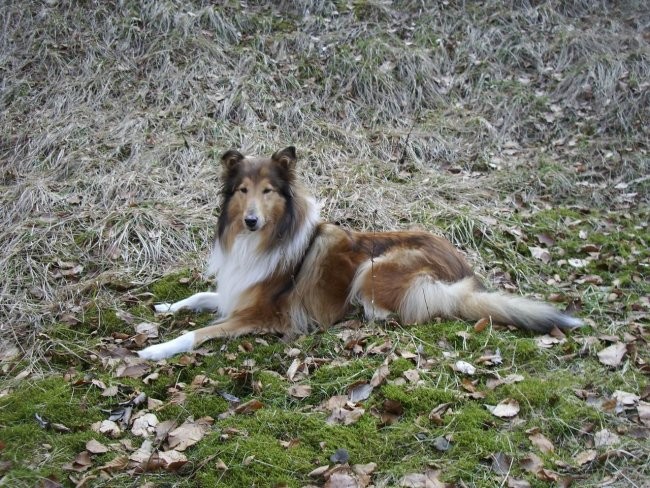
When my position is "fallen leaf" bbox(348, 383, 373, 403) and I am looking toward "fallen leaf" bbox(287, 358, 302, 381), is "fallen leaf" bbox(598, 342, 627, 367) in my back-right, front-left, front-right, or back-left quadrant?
back-right

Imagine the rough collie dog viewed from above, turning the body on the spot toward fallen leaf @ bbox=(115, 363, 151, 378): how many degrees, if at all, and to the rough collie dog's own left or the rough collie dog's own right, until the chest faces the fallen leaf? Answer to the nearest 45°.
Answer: approximately 45° to the rough collie dog's own left

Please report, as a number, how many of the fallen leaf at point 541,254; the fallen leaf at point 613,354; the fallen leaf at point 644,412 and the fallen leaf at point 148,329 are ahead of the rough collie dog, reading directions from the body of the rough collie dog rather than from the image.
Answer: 1

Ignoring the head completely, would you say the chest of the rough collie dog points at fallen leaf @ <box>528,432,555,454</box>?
no

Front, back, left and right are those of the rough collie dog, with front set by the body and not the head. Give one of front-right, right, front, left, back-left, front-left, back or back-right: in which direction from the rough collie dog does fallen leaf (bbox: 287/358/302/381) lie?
left

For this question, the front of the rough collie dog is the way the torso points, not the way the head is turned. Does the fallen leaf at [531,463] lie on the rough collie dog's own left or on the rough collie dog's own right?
on the rough collie dog's own left

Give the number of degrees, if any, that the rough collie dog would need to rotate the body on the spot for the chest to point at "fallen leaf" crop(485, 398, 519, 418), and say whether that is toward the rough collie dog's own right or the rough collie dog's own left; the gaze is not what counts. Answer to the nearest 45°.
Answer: approximately 135° to the rough collie dog's own left

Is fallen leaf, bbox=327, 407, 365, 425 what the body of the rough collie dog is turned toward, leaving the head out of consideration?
no

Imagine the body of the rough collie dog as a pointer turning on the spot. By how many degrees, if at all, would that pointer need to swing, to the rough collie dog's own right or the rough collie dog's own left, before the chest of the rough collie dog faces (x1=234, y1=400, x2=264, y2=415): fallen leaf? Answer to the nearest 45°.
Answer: approximately 90° to the rough collie dog's own left

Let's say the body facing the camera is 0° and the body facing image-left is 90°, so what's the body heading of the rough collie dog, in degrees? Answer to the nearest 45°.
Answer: approximately 90°

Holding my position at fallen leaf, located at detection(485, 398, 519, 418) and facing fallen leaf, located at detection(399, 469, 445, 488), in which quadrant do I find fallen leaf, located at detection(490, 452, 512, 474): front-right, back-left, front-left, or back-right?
front-left

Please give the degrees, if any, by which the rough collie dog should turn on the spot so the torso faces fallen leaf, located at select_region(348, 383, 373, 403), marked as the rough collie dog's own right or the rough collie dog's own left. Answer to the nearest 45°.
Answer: approximately 90° to the rough collie dog's own left

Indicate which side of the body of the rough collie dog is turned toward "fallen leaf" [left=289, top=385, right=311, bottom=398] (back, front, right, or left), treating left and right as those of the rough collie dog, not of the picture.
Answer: left

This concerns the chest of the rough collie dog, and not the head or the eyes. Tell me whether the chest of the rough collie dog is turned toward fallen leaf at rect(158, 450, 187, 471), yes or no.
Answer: no

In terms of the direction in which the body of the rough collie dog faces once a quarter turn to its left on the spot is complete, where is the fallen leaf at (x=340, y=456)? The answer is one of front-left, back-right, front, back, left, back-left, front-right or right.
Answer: front
